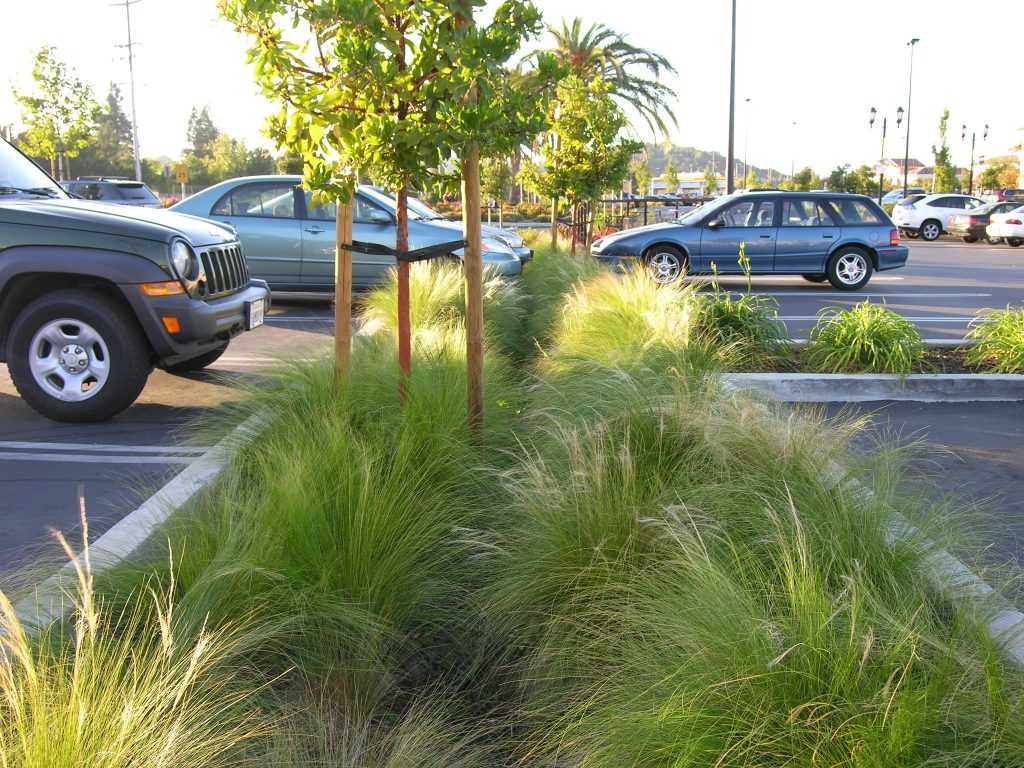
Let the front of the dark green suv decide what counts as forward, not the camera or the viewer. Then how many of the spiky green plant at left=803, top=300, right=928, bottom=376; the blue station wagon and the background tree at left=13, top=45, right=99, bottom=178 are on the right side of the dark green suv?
0

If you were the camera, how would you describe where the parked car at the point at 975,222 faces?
facing away from the viewer and to the right of the viewer

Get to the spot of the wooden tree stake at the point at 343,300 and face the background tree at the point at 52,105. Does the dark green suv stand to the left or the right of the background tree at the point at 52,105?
left

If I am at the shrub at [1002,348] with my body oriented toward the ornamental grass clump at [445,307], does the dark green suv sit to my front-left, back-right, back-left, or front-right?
front-left

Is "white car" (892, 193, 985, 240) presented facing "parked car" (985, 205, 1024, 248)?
no

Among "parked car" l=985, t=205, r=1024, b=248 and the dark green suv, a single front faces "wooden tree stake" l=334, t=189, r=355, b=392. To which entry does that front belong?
the dark green suv

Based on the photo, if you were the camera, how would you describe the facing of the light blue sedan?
facing to the right of the viewer

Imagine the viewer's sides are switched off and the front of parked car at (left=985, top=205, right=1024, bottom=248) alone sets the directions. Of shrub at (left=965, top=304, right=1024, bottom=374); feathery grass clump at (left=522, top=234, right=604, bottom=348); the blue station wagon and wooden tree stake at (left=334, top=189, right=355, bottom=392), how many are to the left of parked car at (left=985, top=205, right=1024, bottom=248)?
0

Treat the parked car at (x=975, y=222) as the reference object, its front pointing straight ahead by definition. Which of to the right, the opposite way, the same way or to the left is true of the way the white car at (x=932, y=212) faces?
the same way

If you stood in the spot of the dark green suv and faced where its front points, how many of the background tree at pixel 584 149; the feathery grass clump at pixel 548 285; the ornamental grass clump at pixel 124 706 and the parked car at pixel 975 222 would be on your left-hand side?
3

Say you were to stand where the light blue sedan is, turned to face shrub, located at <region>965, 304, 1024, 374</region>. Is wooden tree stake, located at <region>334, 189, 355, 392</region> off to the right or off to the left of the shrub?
right

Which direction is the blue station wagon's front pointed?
to the viewer's left

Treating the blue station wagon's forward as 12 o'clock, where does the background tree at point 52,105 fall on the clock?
The background tree is roughly at 1 o'clock from the blue station wagon.

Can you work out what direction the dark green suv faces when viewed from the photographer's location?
facing the viewer and to the right of the viewer

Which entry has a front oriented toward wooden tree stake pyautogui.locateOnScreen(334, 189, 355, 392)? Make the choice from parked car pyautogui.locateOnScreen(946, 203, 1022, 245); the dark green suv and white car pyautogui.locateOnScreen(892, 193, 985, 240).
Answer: the dark green suv
